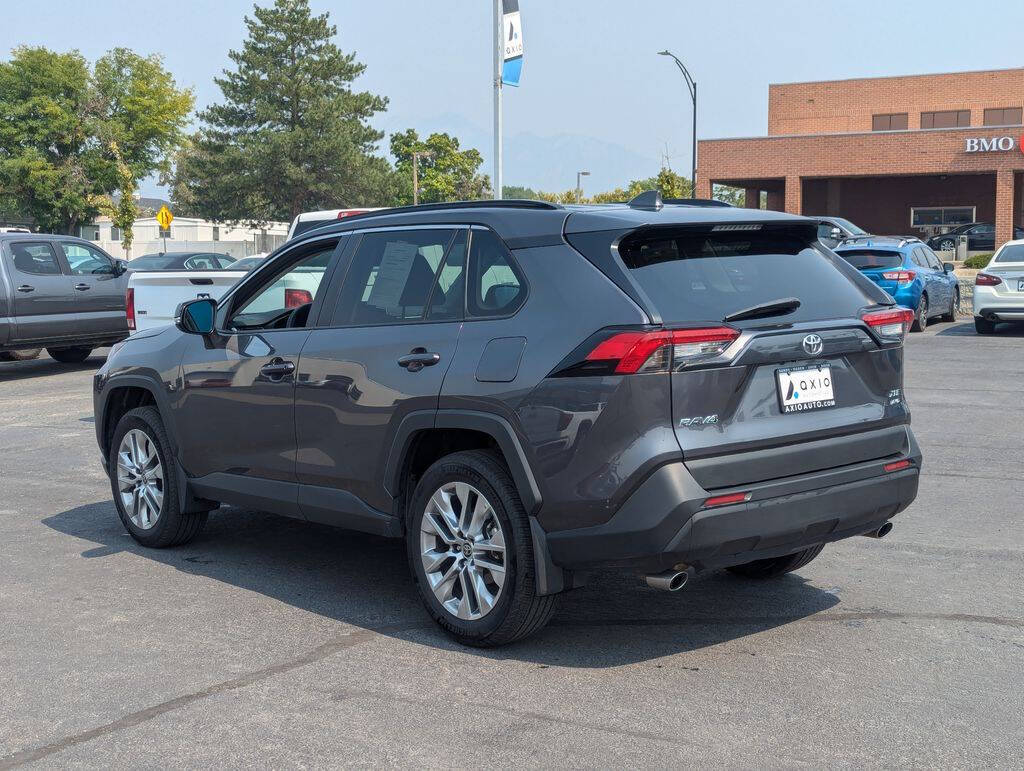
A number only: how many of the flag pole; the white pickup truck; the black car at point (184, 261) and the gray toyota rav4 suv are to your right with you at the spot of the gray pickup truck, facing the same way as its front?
2

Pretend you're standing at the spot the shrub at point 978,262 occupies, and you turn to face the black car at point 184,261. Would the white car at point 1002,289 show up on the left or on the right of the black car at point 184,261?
left

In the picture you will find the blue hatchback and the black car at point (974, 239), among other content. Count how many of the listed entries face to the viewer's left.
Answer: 1

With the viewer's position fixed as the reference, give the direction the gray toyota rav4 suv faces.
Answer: facing away from the viewer and to the left of the viewer

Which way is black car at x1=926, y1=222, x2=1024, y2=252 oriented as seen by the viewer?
to the viewer's left

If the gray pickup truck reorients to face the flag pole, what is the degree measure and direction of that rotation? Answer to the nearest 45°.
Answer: approximately 45° to its left

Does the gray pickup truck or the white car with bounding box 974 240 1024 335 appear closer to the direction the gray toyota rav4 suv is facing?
the gray pickup truck

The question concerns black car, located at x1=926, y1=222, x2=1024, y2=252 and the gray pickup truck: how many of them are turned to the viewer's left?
1

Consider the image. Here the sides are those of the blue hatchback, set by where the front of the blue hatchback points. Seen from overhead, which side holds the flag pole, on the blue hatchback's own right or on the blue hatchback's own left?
on the blue hatchback's own left
